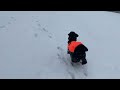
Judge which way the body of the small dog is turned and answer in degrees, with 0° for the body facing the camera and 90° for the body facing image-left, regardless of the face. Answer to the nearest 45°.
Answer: approximately 135°
